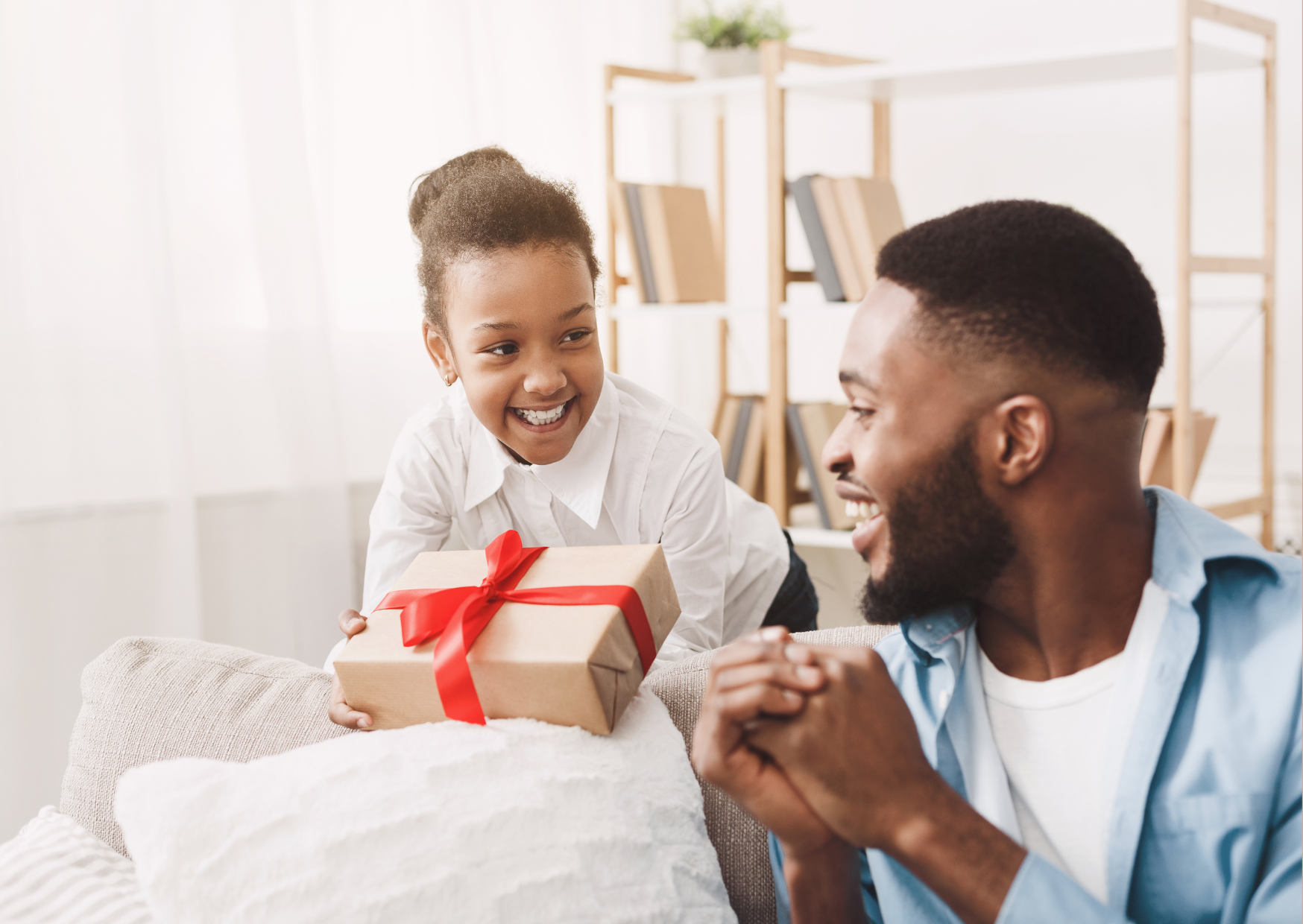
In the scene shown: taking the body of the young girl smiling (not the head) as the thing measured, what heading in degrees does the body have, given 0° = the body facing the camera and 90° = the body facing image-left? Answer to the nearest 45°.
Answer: approximately 0°

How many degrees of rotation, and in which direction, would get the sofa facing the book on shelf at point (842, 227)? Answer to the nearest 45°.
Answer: approximately 135° to its left

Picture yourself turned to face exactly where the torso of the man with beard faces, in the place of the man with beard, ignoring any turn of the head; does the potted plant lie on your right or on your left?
on your right

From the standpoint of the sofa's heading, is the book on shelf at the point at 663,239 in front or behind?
behind

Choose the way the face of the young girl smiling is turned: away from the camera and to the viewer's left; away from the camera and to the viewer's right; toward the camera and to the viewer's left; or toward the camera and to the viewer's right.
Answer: toward the camera and to the viewer's right

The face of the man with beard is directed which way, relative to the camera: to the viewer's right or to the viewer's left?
to the viewer's left

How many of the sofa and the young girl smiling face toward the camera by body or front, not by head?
2

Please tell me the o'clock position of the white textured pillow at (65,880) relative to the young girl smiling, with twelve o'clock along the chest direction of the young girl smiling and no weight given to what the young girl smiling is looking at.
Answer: The white textured pillow is roughly at 1 o'clock from the young girl smiling.

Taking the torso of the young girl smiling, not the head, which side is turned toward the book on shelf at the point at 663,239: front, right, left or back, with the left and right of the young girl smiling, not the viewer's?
back

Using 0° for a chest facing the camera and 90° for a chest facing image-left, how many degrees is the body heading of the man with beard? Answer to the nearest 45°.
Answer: approximately 45°

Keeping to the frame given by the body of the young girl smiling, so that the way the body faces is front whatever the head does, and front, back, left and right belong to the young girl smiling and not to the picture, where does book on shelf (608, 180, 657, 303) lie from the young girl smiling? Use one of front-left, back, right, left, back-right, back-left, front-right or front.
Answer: back
